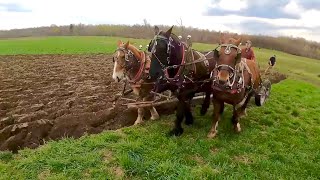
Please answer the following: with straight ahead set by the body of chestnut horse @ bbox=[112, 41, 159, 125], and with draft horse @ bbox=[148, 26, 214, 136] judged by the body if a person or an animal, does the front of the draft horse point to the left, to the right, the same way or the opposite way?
the same way

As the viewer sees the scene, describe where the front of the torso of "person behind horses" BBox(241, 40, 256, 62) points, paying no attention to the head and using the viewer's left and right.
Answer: facing the viewer and to the left of the viewer

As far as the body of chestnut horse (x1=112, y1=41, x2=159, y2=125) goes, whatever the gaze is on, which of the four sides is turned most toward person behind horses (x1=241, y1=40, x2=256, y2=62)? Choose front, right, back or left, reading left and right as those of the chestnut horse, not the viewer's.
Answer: back

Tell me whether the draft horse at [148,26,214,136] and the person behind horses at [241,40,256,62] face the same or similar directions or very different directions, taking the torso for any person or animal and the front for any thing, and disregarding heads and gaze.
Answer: same or similar directions

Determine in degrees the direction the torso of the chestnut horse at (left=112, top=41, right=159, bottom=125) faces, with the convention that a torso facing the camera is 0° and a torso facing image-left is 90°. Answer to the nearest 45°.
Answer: approximately 45°

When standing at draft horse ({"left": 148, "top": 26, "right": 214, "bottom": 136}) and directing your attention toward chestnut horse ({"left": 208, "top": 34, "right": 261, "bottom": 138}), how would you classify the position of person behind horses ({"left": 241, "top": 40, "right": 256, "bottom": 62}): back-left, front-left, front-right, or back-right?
front-left

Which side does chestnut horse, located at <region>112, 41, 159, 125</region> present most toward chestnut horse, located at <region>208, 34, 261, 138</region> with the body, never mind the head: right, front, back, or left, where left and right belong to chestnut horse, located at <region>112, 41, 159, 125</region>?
left

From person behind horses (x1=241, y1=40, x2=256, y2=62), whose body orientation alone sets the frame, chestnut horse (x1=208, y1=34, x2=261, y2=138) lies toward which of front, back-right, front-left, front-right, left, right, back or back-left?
front-left

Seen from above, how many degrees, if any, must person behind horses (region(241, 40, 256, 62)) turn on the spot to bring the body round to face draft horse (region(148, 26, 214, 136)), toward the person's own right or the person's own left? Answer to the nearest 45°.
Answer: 0° — they already face it

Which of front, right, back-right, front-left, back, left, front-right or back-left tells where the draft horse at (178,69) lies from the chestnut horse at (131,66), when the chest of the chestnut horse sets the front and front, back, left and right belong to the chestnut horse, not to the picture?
left

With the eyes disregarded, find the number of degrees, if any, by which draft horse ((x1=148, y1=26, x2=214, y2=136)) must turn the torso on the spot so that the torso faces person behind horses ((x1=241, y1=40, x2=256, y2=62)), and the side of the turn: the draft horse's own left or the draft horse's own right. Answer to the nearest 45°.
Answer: approximately 180°

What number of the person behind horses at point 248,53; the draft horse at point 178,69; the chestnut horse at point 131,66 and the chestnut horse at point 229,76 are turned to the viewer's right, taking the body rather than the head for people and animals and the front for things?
0

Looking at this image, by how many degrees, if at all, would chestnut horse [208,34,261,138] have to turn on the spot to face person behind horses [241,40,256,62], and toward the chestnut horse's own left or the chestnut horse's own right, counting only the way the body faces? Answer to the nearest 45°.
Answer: approximately 135° to the chestnut horse's own right

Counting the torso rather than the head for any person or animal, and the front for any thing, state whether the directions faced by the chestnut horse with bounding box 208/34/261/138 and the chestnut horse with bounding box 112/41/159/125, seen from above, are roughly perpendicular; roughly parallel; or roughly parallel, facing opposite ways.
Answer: roughly parallel

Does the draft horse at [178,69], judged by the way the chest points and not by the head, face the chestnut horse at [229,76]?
no

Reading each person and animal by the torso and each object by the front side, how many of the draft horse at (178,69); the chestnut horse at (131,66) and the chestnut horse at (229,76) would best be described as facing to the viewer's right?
0

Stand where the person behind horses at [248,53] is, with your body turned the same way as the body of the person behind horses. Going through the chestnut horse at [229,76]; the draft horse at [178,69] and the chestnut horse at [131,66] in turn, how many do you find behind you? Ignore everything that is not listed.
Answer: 0

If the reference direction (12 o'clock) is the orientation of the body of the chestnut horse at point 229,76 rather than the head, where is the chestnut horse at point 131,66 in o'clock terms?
the chestnut horse at point 131,66 is roughly at 2 o'clock from the chestnut horse at point 229,76.
